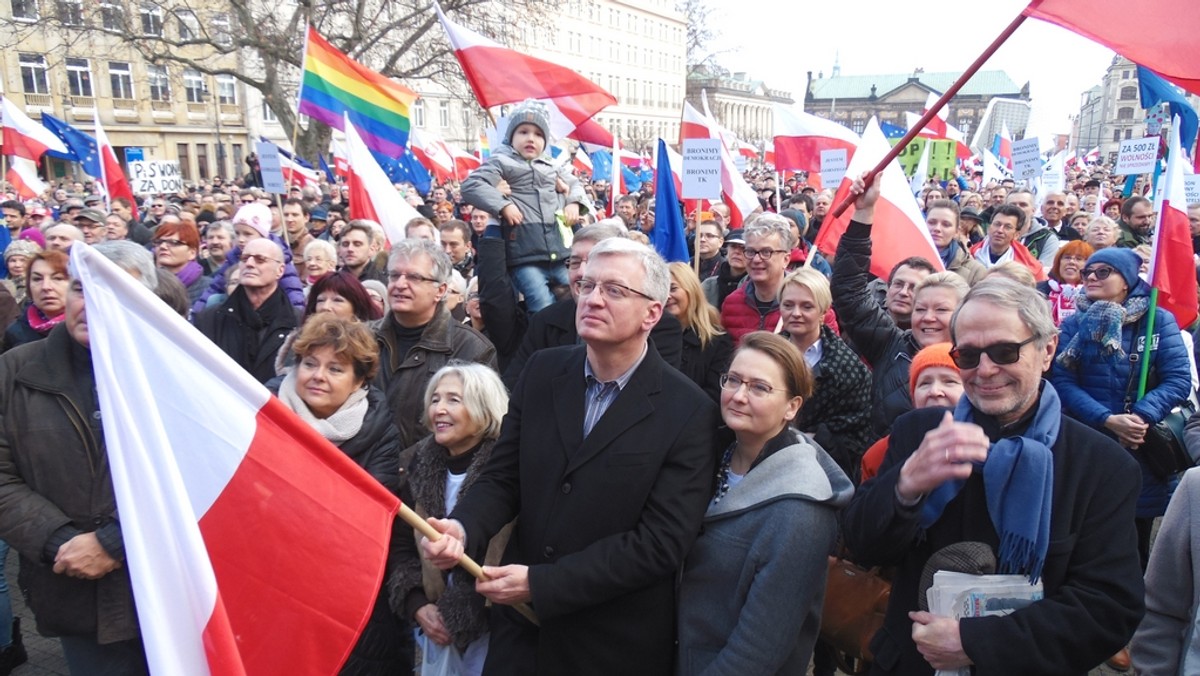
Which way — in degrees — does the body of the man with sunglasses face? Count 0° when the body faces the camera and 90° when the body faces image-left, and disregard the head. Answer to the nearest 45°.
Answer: approximately 45°

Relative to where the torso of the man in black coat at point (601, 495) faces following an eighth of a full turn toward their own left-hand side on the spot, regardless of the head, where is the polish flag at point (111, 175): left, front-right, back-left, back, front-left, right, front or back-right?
back-right

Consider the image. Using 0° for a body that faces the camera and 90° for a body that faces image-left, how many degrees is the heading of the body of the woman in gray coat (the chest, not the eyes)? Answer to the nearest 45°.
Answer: approximately 45°

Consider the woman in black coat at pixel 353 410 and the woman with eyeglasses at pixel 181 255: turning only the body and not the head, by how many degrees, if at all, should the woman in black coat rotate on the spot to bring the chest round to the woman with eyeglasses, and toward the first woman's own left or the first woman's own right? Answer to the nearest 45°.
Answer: approximately 135° to the first woman's own right

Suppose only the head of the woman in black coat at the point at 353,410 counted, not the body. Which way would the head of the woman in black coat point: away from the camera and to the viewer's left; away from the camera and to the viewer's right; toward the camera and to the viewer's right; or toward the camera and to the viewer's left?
toward the camera and to the viewer's right

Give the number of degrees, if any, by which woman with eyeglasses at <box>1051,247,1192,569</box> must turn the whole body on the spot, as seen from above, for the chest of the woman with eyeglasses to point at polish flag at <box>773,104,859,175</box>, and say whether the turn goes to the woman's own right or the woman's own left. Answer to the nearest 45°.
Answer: approximately 90° to the woman's own right

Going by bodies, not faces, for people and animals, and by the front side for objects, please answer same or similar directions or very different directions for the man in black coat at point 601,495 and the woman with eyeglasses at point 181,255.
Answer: same or similar directions

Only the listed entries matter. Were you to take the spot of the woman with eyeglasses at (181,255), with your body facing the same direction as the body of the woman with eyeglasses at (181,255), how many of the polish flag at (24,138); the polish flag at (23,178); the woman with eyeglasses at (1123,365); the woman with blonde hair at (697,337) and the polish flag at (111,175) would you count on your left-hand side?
2

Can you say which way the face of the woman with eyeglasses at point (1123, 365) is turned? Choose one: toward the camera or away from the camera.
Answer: toward the camera

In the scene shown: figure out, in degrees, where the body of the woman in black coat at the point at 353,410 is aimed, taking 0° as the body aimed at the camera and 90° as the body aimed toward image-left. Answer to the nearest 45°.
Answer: approximately 45°

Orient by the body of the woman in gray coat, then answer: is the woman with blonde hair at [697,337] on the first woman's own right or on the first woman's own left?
on the first woman's own right
